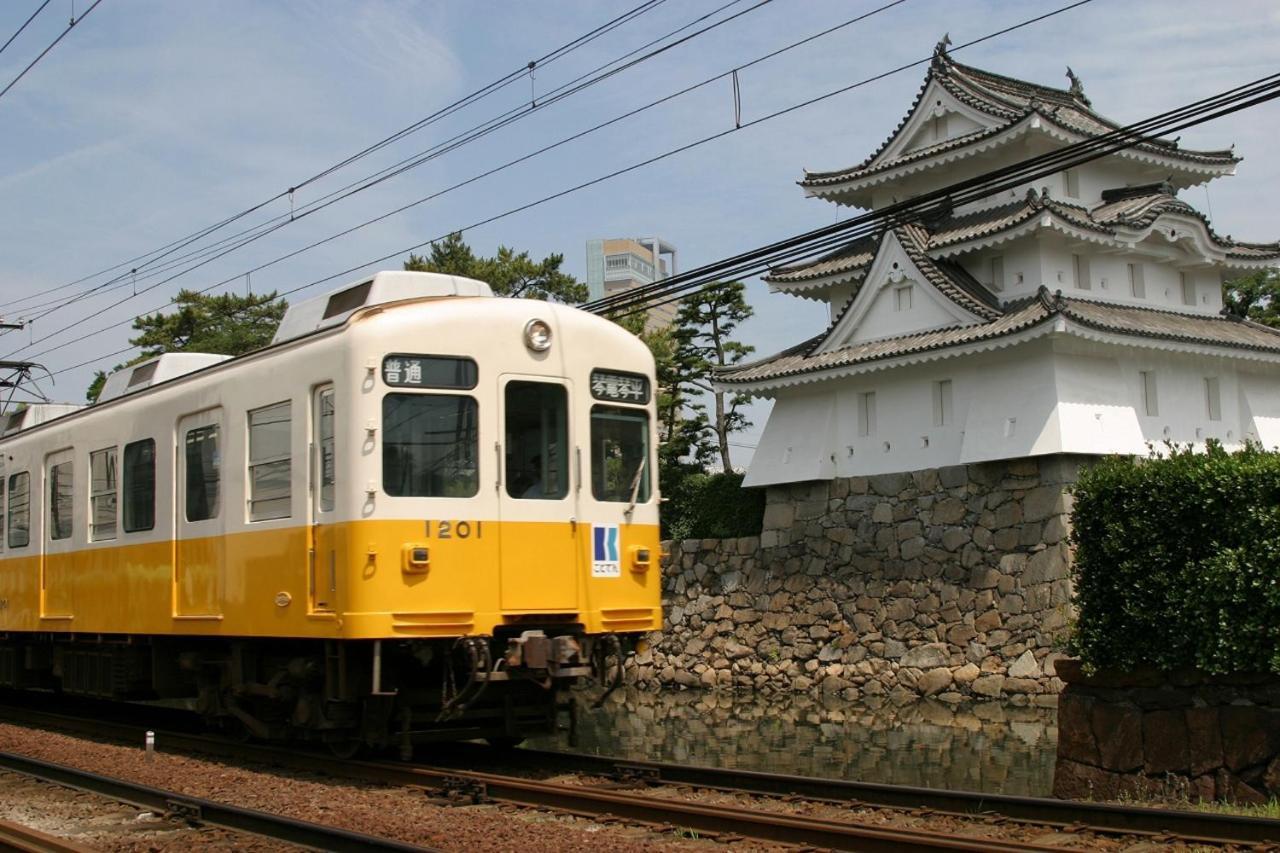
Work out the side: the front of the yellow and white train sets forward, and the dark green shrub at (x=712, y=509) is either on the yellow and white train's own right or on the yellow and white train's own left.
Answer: on the yellow and white train's own left

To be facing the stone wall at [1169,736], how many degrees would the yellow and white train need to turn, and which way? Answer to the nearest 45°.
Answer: approximately 45° to its left

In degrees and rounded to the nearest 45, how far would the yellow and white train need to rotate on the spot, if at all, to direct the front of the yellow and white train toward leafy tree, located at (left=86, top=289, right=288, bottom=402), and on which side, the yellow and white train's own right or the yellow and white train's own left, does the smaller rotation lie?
approximately 135° to the yellow and white train's own left

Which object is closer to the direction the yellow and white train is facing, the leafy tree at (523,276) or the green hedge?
the green hedge

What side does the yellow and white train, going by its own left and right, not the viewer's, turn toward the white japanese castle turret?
left

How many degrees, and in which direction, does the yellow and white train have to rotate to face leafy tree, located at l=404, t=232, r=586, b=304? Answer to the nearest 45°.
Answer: approximately 135° to its left

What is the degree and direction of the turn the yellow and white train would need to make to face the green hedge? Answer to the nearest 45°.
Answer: approximately 45° to its left

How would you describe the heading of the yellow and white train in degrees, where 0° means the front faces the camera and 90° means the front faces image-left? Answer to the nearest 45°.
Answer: approximately 315°
